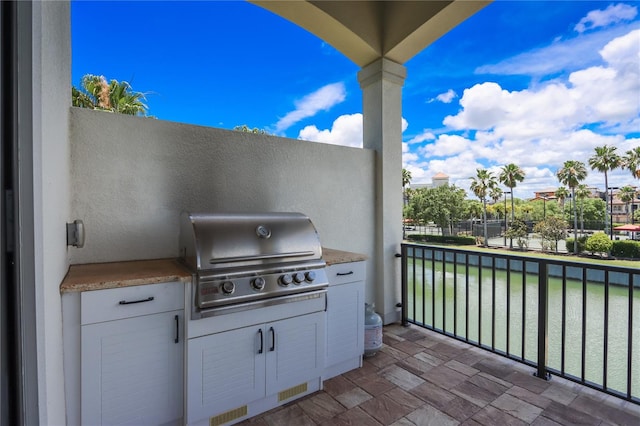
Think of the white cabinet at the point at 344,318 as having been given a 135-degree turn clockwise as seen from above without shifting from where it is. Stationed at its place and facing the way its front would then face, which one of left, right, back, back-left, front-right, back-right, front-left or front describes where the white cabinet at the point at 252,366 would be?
front-left

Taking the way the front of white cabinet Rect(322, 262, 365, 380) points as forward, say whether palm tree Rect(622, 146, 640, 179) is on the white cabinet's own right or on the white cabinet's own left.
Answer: on the white cabinet's own left

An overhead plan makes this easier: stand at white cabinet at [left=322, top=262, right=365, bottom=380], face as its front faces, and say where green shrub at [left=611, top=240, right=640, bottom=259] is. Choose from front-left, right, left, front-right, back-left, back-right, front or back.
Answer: left

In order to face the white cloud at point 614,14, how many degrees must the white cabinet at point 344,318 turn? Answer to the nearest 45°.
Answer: approximately 90° to its left

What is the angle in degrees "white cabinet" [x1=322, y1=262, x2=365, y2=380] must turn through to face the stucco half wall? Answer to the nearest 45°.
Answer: approximately 135° to its right

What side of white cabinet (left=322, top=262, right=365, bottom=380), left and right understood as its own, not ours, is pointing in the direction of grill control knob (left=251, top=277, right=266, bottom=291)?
right

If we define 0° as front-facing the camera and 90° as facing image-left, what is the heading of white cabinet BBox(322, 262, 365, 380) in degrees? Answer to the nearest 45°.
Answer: approximately 315°

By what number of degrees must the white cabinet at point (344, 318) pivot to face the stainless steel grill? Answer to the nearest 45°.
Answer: approximately 90° to its right
